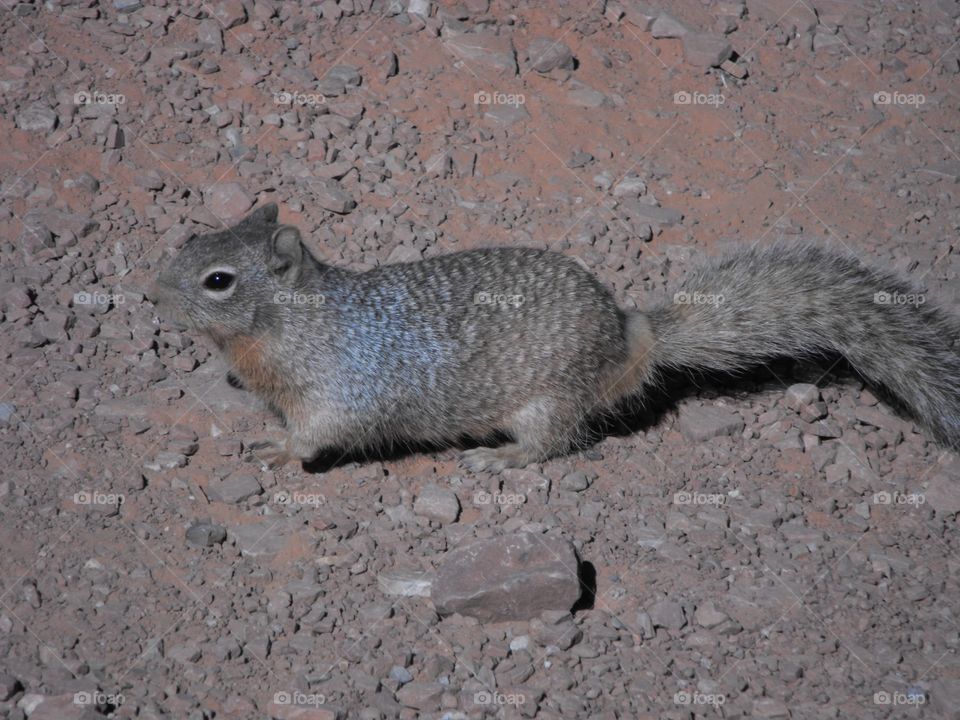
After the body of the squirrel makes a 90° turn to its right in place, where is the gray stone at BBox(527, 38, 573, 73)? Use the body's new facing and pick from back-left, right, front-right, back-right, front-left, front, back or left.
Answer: front

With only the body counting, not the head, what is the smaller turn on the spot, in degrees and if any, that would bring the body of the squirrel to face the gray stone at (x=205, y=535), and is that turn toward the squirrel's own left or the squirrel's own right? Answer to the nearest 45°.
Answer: approximately 45° to the squirrel's own left

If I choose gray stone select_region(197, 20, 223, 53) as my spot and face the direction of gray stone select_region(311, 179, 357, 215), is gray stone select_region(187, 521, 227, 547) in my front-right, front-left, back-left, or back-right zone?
front-right

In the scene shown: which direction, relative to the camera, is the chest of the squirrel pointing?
to the viewer's left

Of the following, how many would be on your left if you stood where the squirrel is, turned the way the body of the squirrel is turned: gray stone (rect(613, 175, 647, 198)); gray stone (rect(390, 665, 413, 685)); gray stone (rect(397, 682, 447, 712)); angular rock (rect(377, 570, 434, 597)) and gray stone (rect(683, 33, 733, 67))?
3

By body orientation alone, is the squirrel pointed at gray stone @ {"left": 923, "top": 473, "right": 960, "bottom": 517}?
no

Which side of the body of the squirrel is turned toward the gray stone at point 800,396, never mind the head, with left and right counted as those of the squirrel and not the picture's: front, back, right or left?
back

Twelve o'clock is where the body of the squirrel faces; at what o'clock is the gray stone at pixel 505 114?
The gray stone is roughly at 3 o'clock from the squirrel.

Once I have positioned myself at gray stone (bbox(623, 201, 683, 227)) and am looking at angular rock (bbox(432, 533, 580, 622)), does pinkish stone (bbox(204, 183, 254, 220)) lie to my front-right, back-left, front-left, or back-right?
front-right

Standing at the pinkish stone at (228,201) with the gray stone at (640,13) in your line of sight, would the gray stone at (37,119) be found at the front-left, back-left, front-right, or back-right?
back-left

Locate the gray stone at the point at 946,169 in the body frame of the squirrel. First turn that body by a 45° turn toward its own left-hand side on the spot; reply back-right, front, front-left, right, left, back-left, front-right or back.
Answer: back

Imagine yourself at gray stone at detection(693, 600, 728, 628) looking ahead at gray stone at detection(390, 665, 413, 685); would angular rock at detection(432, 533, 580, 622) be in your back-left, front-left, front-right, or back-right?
front-right

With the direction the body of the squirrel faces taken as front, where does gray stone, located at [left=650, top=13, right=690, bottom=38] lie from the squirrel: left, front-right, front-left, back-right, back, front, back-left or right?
right

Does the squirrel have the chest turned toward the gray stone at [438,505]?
no

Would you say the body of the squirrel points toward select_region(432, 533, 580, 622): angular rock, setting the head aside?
no

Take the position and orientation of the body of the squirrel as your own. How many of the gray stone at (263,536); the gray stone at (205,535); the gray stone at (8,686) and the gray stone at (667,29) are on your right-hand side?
1
